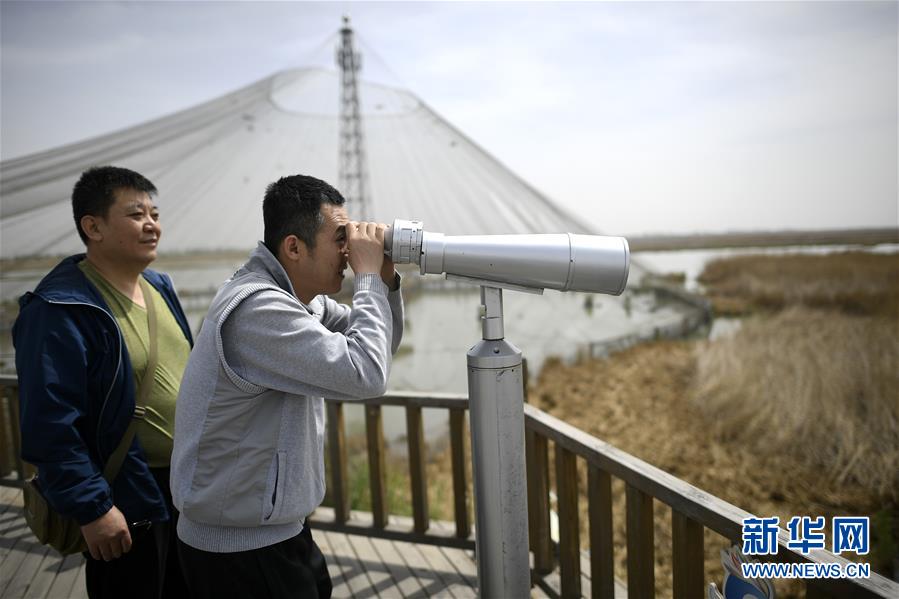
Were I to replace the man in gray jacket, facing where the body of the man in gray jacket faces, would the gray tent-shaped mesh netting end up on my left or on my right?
on my left

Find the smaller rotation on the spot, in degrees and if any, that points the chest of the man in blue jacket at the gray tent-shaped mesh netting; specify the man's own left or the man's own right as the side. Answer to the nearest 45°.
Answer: approximately 135° to the man's own left

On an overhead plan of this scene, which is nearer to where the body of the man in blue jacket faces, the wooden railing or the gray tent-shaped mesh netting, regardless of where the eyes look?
the wooden railing

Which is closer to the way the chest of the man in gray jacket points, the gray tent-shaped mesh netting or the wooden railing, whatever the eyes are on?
the wooden railing

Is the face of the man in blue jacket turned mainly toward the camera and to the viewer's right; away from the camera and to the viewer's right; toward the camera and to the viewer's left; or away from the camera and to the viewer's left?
toward the camera and to the viewer's right

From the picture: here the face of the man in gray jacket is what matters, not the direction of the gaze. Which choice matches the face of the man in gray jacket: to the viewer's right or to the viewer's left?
to the viewer's right

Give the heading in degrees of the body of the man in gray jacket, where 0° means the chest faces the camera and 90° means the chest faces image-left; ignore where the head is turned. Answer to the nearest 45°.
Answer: approximately 270°

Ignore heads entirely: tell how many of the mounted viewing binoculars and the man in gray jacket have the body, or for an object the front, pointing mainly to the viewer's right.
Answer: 2

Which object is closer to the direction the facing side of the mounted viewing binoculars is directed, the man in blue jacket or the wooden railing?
the wooden railing

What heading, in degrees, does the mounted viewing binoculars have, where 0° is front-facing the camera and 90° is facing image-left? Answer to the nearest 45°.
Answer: approximately 270°
